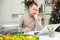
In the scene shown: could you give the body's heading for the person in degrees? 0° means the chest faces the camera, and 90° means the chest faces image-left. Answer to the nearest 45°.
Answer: approximately 315°
